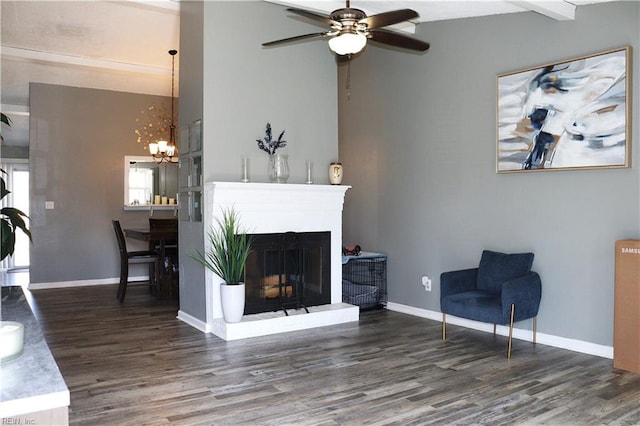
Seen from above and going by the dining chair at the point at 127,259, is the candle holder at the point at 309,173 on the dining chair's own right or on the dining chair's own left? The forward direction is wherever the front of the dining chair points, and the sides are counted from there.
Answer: on the dining chair's own right

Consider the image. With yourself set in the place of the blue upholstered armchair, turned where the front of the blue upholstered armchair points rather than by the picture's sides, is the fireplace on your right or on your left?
on your right

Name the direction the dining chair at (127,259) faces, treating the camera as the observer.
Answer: facing to the right of the viewer

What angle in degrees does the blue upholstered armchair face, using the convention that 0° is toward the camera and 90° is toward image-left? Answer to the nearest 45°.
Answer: approximately 45°

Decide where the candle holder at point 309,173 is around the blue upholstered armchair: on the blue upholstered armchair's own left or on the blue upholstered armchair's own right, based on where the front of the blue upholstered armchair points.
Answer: on the blue upholstered armchair's own right

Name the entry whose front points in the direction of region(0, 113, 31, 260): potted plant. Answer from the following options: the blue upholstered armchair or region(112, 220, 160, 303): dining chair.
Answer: the blue upholstered armchair

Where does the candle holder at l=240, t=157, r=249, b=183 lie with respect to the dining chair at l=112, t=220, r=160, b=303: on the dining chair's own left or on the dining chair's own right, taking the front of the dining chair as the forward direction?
on the dining chair's own right

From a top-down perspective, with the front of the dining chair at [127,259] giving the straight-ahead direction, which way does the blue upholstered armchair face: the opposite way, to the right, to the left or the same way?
the opposite way

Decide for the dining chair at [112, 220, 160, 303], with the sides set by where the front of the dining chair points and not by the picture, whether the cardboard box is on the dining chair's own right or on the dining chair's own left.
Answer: on the dining chair's own right

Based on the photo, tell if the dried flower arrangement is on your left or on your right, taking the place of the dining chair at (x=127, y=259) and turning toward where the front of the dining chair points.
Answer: on your right
